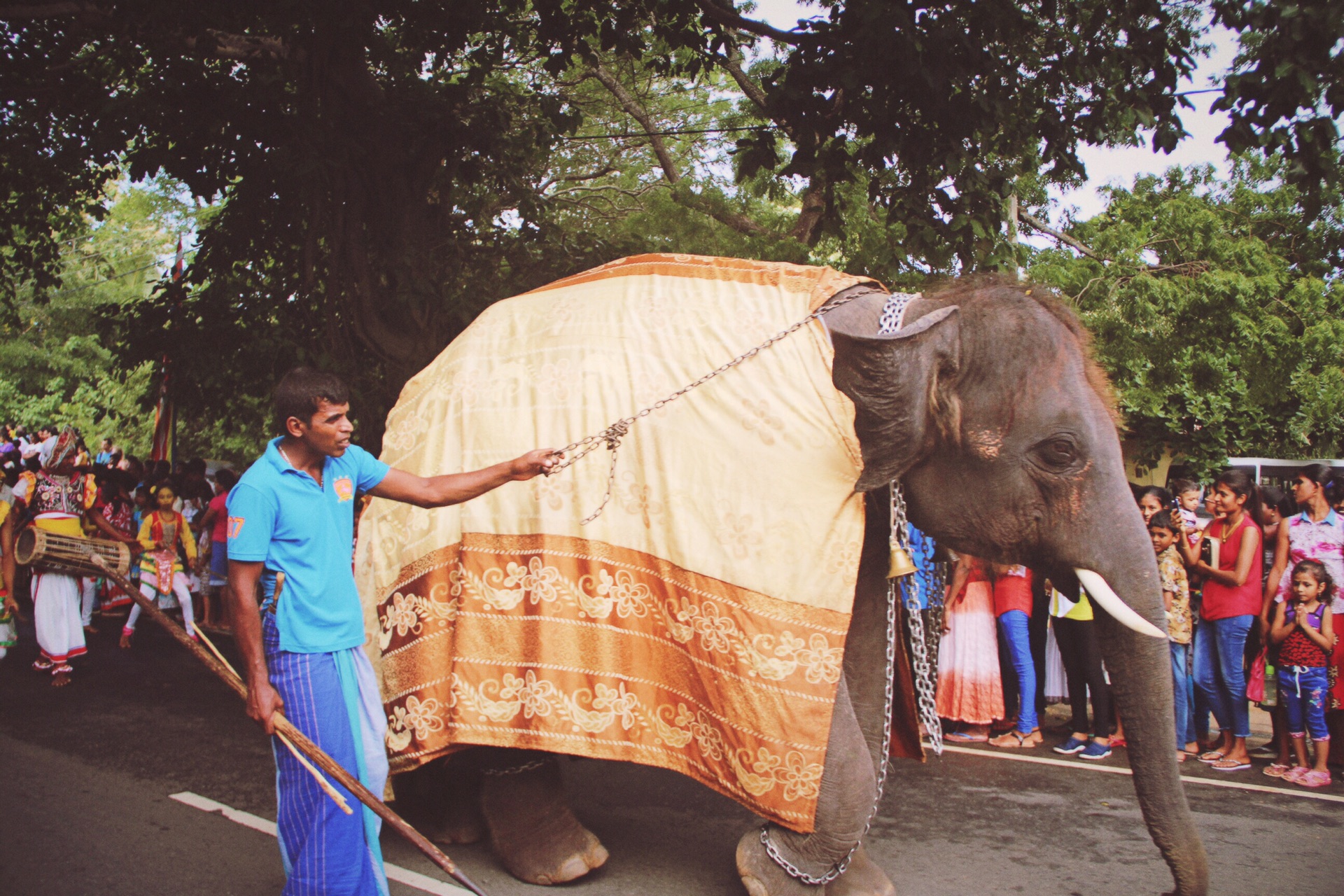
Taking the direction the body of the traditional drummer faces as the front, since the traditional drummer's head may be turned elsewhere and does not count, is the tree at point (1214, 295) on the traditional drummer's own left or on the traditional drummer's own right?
on the traditional drummer's own left

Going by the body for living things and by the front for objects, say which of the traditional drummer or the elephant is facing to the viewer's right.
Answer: the elephant

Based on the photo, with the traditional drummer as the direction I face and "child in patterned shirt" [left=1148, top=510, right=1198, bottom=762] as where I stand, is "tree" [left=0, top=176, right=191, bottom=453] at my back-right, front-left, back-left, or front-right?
front-right

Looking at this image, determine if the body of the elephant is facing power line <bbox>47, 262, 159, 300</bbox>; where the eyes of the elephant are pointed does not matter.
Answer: no

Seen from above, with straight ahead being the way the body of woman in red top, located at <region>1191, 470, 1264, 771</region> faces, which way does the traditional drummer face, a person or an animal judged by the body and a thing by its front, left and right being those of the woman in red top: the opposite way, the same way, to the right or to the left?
to the left

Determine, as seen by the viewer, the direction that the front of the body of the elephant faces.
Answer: to the viewer's right

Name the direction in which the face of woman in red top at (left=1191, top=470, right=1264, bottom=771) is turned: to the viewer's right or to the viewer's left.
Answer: to the viewer's left

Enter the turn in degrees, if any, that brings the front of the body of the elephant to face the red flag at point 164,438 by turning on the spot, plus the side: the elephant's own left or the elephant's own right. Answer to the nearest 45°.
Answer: approximately 135° to the elephant's own left

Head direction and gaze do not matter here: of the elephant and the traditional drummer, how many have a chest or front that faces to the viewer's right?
1

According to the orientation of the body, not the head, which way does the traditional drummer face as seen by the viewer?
toward the camera

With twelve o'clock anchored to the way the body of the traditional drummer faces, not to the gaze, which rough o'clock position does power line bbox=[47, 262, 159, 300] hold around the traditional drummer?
The power line is roughly at 6 o'clock from the traditional drummer.

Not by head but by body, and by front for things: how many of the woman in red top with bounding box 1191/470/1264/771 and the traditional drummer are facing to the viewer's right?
0

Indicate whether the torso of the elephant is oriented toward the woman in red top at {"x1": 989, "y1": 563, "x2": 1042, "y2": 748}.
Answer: no

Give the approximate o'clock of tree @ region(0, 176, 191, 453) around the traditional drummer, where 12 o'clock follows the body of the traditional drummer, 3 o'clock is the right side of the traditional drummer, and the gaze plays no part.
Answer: The tree is roughly at 6 o'clock from the traditional drummer.

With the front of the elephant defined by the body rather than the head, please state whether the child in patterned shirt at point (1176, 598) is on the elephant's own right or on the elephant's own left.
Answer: on the elephant's own left

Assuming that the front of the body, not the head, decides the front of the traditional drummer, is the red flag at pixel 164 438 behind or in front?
behind

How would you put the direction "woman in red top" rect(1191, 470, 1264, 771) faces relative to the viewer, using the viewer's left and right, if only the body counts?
facing the viewer and to the left of the viewer

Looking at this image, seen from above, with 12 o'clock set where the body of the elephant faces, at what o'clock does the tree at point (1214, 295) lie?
The tree is roughly at 10 o'clock from the elephant.
